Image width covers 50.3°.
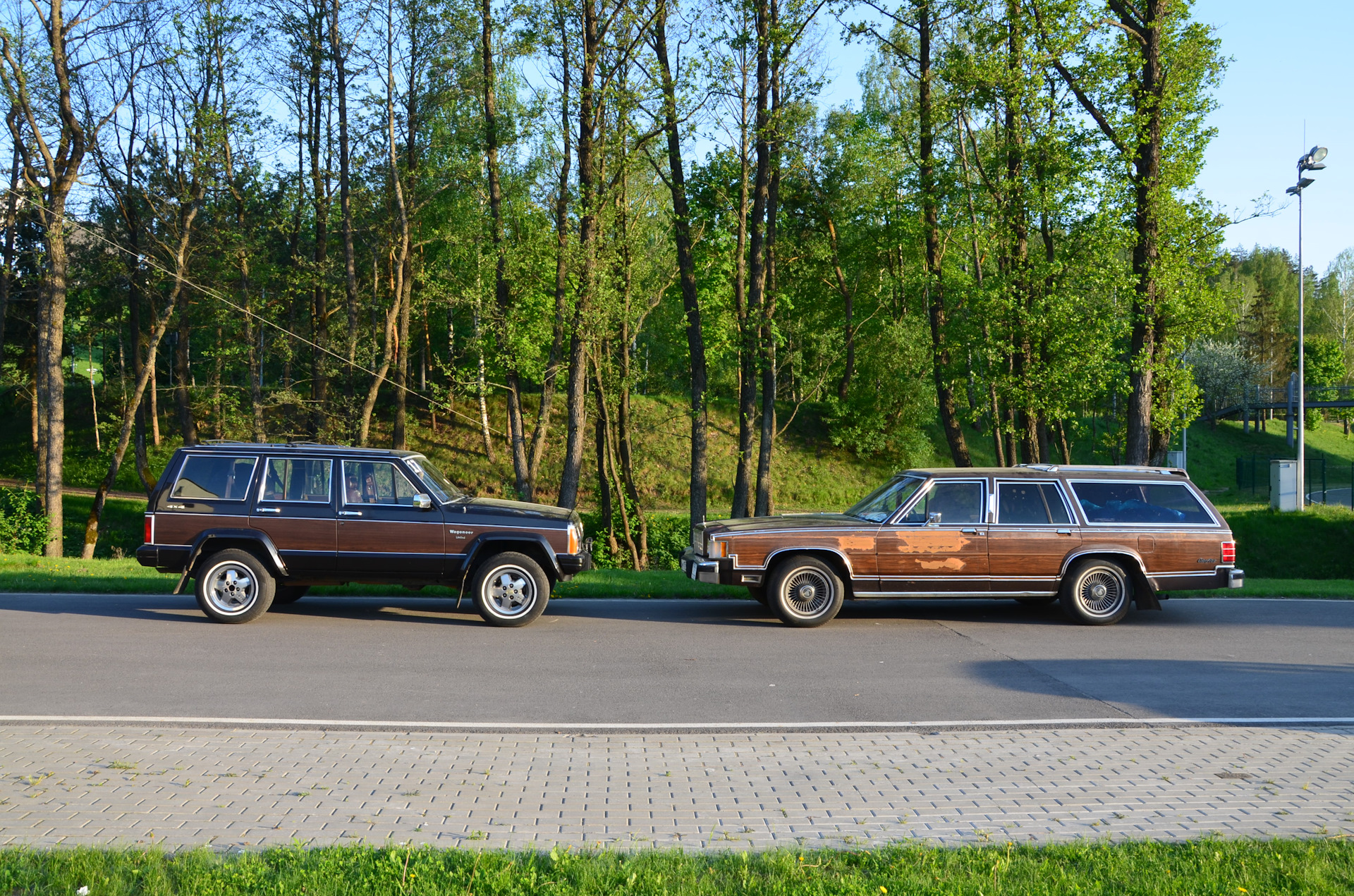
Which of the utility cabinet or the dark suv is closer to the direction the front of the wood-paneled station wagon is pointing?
the dark suv

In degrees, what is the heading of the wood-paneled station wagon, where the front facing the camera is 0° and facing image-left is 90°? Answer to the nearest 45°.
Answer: approximately 90°

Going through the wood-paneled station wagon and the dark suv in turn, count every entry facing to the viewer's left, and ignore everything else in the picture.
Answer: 1

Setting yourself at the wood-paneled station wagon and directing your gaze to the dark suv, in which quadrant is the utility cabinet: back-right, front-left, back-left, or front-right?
back-right

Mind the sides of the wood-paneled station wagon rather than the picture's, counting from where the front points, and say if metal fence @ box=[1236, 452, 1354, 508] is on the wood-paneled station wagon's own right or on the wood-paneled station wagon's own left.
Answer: on the wood-paneled station wagon's own right

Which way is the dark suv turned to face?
to the viewer's right

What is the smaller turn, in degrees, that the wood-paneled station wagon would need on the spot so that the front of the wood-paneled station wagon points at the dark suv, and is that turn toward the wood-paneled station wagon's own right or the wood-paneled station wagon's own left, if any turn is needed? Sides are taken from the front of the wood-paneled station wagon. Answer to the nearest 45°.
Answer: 0° — it already faces it
